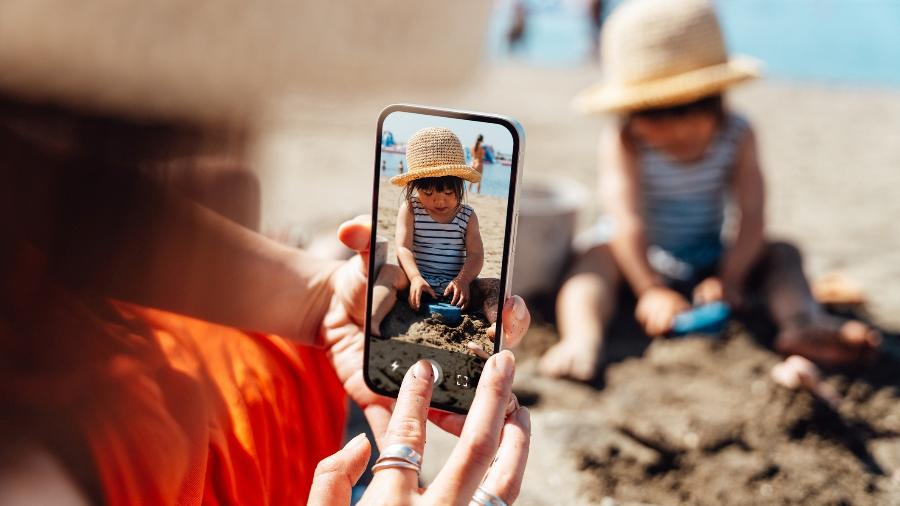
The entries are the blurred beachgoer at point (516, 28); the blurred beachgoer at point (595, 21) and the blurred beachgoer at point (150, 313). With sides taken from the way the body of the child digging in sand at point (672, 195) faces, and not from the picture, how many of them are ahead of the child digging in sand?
1

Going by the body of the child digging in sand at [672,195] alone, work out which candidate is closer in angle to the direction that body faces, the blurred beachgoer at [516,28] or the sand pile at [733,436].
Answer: the sand pile

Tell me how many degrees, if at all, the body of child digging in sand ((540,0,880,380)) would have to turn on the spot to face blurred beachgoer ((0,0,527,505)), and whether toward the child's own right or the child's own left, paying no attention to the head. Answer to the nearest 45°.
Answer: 0° — they already face them

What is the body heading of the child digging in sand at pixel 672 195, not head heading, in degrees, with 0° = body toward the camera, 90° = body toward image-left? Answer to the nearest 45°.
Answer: approximately 0°

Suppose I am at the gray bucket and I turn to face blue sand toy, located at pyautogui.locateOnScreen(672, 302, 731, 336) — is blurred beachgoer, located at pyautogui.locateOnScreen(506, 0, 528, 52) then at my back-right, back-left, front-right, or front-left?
back-left

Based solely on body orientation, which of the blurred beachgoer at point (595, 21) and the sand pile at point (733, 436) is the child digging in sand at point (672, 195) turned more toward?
the sand pile

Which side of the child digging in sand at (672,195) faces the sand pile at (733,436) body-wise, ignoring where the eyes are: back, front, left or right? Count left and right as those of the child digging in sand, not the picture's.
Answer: front

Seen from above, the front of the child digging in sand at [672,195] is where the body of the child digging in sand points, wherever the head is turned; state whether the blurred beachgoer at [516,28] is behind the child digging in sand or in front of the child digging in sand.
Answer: behind
